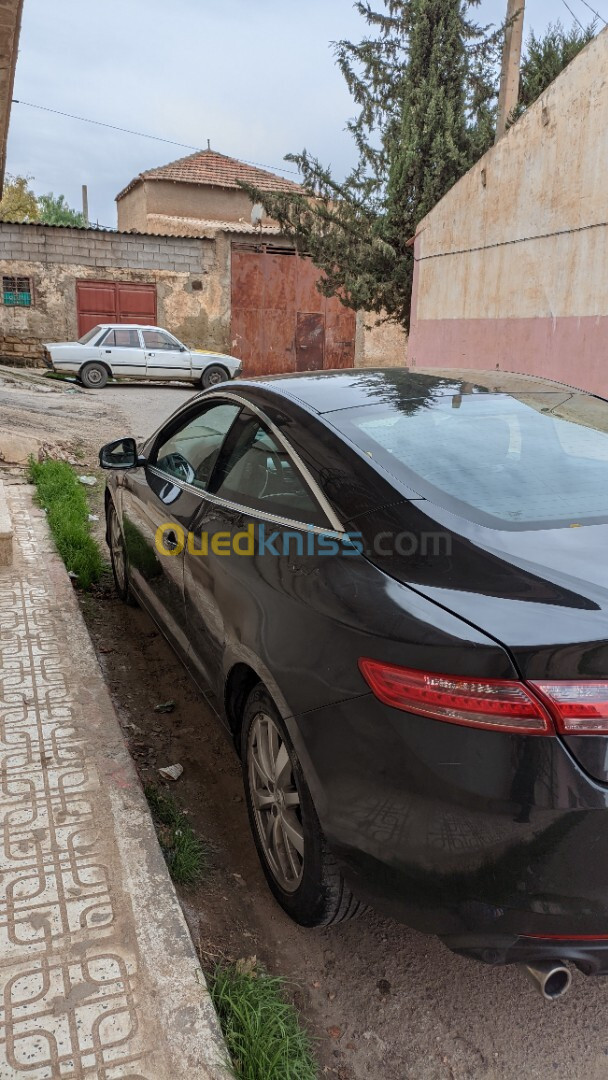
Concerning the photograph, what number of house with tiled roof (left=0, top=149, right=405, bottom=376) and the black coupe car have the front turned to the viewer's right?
0

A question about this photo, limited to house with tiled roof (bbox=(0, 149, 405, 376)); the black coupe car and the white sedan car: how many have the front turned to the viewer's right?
1

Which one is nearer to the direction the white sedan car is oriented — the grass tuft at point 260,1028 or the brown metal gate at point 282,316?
the brown metal gate

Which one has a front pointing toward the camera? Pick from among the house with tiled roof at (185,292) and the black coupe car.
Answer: the house with tiled roof

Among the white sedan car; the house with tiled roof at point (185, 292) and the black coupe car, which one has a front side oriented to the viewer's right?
the white sedan car

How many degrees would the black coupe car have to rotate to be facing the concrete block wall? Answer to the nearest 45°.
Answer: approximately 45° to its right

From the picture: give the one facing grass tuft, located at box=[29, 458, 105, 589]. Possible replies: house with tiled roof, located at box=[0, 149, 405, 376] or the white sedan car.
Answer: the house with tiled roof

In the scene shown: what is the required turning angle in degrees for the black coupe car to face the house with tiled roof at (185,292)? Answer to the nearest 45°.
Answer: approximately 45° to its right

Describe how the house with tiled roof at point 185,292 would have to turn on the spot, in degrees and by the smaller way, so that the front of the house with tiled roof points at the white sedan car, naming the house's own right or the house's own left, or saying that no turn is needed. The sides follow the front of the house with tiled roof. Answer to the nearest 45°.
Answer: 0° — it already faces it

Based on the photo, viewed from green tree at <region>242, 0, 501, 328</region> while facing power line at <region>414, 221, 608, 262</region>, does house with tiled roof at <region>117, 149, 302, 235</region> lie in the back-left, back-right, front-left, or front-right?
back-right

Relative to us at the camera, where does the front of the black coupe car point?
facing away from the viewer and to the left of the viewer

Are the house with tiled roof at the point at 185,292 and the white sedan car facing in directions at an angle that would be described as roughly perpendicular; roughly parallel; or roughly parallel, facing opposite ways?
roughly perpendicular

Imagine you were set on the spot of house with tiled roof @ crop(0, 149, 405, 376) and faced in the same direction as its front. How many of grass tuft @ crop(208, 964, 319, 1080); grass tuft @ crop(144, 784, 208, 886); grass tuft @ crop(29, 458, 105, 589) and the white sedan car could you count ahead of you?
4

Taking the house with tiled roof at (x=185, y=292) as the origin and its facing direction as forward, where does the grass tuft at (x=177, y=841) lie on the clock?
The grass tuft is roughly at 12 o'clock from the house with tiled roof.

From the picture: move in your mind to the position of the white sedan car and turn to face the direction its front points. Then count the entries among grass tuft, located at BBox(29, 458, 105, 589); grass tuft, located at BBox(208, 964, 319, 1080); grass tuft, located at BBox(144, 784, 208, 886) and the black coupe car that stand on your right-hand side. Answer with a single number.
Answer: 4

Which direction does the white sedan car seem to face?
to the viewer's right

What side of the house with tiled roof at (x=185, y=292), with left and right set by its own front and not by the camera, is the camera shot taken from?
front
